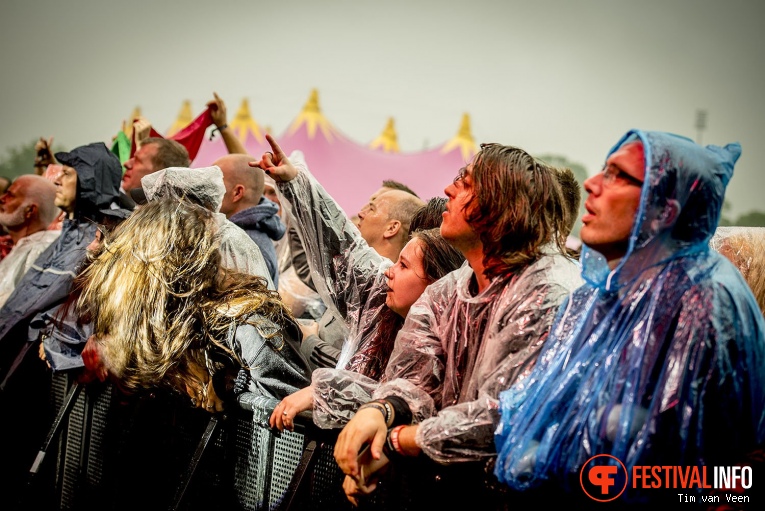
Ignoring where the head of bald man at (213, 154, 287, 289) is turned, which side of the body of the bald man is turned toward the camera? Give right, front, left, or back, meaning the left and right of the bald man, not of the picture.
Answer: left

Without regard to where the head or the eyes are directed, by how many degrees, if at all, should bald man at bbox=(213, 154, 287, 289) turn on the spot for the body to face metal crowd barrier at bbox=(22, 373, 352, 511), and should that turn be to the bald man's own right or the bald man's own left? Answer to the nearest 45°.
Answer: approximately 90° to the bald man's own left

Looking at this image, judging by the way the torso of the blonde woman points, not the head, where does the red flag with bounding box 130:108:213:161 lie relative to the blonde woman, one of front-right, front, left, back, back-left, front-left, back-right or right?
back-right

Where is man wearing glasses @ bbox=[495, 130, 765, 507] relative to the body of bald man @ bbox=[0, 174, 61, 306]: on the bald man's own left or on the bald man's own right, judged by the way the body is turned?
on the bald man's own left

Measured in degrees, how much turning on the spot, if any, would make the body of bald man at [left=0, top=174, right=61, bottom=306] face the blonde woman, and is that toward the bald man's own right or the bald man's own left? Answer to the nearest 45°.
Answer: approximately 90° to the bald man's own left

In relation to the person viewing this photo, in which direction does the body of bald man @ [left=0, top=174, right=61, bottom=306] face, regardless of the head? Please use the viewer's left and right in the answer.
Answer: facing to the left of the viewer
